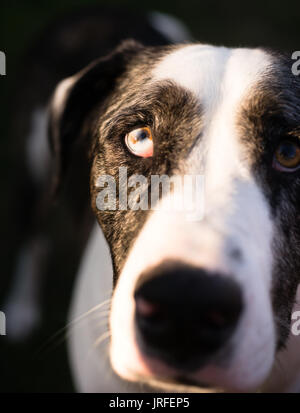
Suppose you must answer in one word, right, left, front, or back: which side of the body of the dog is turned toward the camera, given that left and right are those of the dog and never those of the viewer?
front
